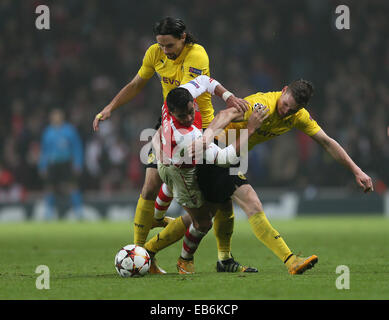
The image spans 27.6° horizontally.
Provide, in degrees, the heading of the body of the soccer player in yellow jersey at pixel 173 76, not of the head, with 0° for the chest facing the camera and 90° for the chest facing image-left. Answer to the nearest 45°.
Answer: approximately 45°

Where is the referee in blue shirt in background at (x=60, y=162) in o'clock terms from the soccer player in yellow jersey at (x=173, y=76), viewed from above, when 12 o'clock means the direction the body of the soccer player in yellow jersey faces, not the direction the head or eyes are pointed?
The referee in blue shirt in background is roughly at 4 o'clock from the soccer player in yellow jersey.

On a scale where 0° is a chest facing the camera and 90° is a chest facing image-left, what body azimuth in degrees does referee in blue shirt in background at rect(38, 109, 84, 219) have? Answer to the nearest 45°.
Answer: approximately 0°

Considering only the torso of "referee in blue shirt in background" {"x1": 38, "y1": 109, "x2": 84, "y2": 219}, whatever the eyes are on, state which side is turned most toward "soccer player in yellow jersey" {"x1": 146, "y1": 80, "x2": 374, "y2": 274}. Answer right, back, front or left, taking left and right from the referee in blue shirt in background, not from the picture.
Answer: front

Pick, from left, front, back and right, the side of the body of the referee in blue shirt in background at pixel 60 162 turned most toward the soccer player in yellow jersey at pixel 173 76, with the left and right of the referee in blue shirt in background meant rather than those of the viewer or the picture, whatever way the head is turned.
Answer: front

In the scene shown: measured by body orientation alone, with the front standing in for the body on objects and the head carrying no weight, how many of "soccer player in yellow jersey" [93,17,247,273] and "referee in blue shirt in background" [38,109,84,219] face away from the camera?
0
